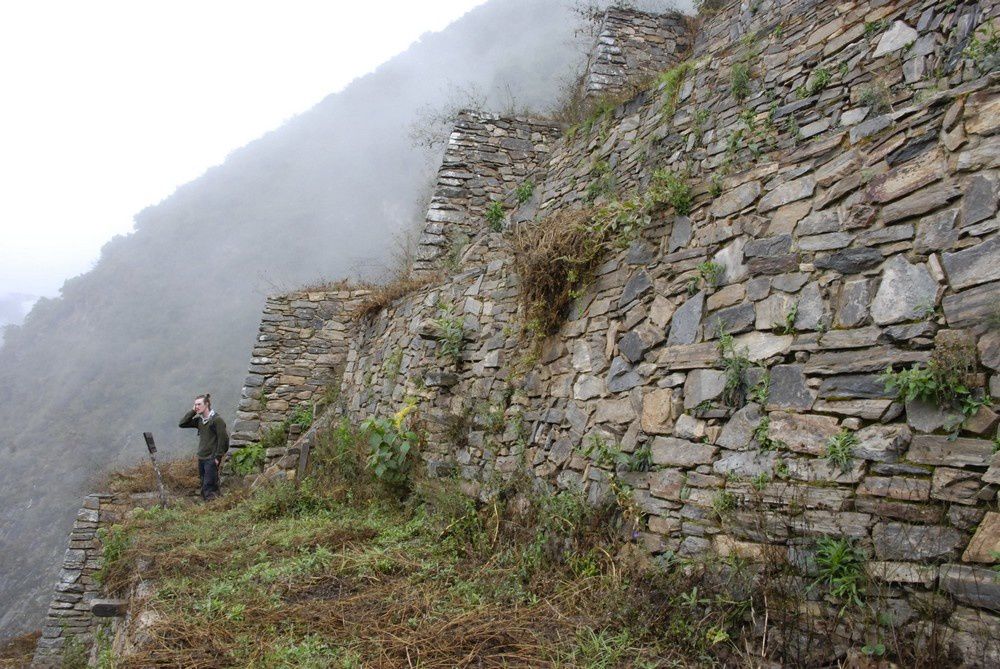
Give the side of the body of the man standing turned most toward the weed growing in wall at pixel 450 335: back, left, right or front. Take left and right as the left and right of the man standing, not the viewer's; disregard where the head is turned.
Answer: left

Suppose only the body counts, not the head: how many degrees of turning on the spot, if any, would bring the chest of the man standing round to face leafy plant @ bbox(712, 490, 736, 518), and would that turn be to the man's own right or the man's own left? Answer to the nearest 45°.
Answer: approximately 45° to the man's own left

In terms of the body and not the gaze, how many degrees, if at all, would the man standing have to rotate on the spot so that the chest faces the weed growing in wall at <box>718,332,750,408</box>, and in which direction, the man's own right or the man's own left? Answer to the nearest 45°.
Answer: approximately 45° to the man's own left

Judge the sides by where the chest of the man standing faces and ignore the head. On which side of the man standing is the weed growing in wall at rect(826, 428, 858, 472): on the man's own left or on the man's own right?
on the man's own left

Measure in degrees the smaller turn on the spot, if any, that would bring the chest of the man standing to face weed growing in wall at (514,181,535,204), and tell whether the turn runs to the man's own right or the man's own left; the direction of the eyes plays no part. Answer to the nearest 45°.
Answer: approximately 90° to the man's own left

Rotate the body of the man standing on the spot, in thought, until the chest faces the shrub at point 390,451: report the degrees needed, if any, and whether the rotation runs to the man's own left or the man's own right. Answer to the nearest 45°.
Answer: approximately 90° to the man's own left

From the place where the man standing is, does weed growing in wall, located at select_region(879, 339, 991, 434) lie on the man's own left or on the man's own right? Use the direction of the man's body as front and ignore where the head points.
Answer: on the man's own left

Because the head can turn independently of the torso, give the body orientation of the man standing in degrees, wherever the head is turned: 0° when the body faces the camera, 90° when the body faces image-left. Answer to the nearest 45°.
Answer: approximately 45°

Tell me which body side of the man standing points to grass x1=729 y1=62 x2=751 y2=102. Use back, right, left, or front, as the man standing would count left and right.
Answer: left
